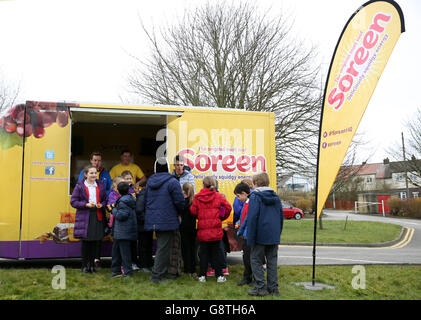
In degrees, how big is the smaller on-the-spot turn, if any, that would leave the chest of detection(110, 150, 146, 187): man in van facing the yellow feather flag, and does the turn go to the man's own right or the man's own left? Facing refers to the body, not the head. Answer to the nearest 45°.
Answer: approximately 45° to the man's own left

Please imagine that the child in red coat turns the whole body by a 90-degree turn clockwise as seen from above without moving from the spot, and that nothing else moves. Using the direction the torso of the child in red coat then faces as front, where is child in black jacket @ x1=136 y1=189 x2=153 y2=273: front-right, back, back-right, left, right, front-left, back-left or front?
back-left

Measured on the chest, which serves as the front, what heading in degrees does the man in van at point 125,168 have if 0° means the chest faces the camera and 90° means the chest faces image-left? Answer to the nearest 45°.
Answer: approximately 0°

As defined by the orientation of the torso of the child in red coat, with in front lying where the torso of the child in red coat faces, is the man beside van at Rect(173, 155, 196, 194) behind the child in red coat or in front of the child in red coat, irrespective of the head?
in front

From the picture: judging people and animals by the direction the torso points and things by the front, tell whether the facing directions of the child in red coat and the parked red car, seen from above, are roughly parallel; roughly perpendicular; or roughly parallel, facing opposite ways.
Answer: roughly perpendicular

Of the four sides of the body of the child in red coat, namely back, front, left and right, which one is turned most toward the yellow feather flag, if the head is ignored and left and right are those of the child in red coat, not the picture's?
right

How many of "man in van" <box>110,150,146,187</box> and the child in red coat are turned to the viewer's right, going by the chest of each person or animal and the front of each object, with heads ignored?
0

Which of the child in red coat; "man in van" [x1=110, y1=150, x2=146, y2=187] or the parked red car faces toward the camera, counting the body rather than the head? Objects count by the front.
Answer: the man in van

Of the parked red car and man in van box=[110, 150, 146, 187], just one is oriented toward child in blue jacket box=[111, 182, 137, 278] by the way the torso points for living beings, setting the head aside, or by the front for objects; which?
the man in van

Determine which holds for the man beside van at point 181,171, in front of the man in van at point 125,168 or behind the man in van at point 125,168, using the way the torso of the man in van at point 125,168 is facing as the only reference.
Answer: in front

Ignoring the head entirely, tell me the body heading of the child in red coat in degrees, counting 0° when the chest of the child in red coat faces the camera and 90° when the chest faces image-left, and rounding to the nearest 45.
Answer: approximately 180°
